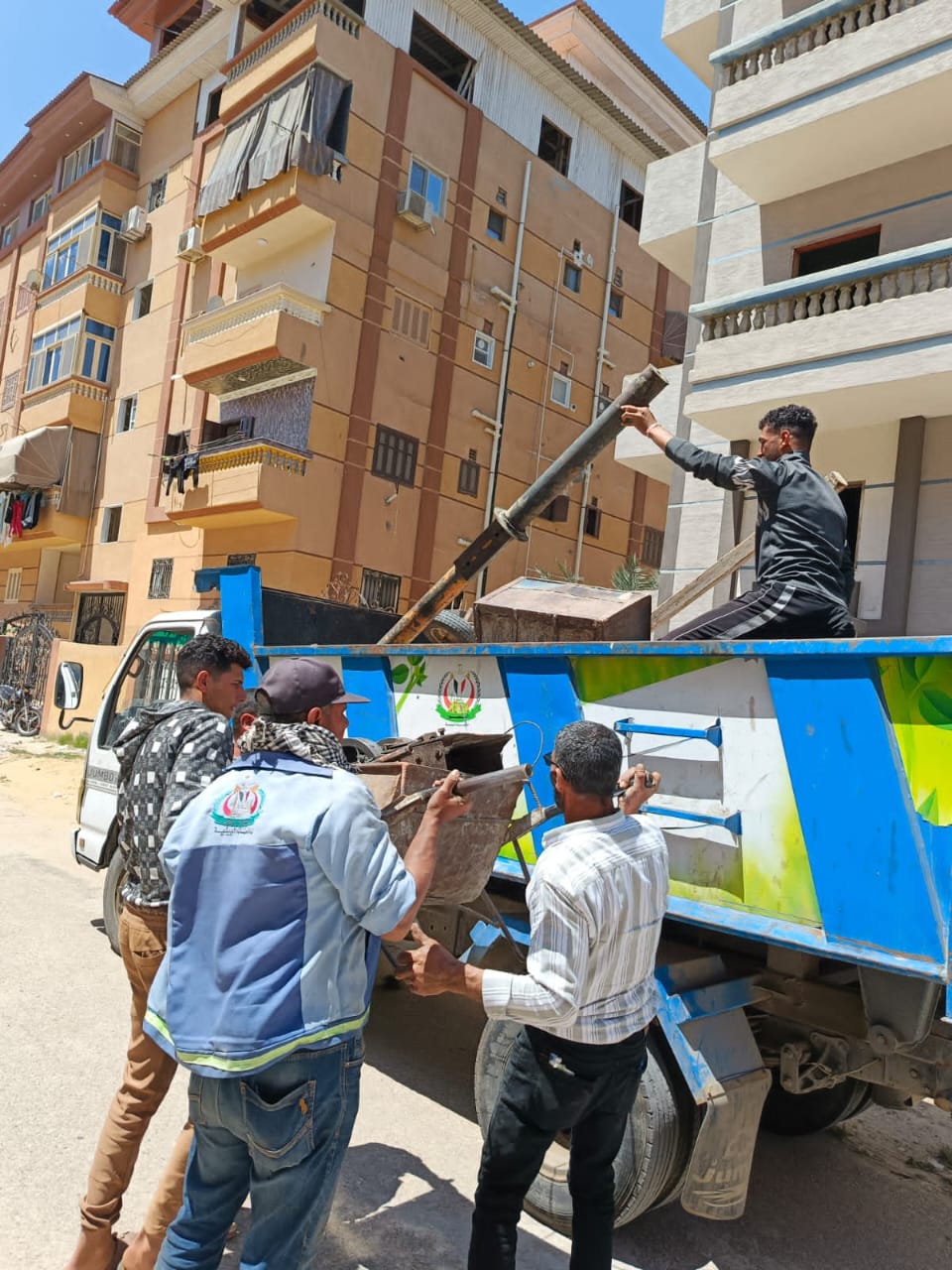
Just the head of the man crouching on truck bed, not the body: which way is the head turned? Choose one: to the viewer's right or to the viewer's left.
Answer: to the viewer's left

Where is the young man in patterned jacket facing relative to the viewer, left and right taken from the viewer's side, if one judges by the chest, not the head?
facing away from the viewer and to the right of the viewer

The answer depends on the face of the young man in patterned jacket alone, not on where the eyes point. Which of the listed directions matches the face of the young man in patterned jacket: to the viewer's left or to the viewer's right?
to the viewer's right

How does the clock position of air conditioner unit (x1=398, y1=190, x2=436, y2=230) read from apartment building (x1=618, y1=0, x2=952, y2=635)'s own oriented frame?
The air conditioner unit is roughly at 3 o'clock from the apartment building.

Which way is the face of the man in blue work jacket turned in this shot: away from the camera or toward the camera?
away from the camera

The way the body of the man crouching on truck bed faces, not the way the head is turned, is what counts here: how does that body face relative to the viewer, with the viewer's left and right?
facing away from the viewer and to the left of the viewer

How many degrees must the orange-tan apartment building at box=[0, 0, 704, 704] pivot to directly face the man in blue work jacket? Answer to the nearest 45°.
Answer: approximately 45° to its left

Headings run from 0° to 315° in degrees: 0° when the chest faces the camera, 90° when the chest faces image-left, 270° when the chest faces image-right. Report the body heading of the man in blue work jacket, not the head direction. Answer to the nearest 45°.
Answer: approximately 225°

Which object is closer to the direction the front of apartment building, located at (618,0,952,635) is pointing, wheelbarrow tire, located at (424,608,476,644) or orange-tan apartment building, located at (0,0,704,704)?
the wheelbarrow tire

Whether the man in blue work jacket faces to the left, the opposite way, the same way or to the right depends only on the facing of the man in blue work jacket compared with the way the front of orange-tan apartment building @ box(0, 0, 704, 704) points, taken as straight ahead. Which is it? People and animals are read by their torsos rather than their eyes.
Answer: the opposite way
